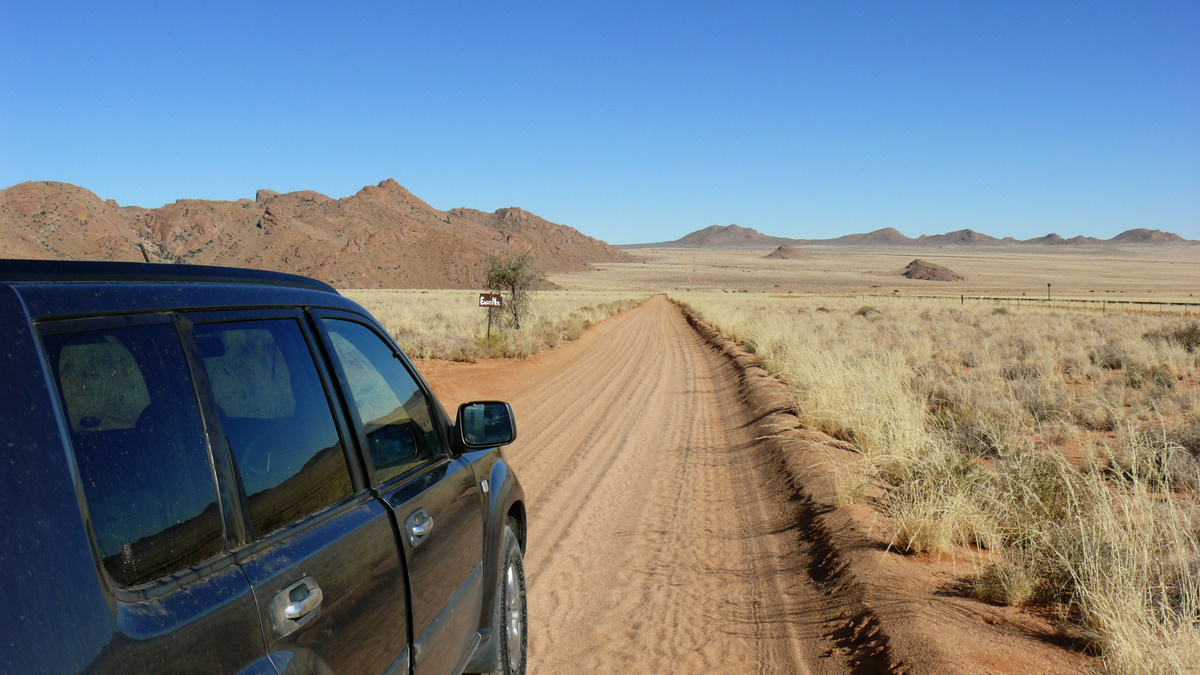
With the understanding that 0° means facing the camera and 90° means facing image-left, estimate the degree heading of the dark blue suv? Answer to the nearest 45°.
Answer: approximately 225°

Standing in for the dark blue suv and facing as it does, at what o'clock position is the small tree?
The small tree is roughly at 11 o'clock from the dark blue suv.
